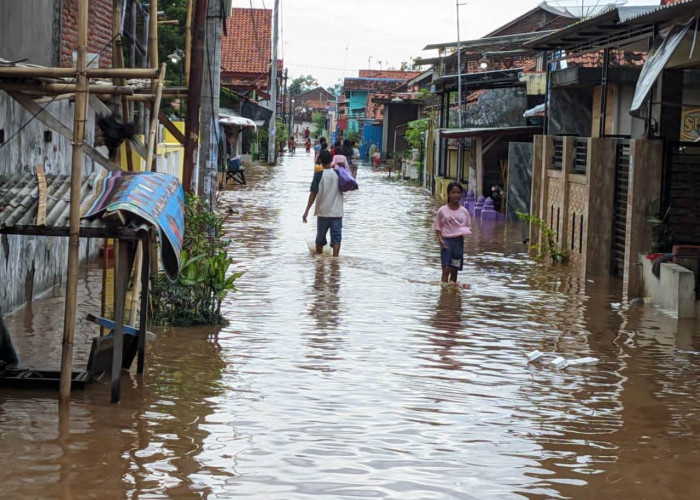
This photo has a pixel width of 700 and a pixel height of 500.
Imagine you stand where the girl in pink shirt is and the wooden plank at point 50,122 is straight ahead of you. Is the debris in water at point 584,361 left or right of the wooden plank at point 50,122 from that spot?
left

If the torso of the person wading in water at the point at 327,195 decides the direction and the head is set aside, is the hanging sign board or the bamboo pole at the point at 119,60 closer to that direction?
the hanging sign board

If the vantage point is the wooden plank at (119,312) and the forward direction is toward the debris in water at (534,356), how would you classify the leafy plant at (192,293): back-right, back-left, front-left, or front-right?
front-left

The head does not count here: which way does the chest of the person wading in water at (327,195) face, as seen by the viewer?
away from the camera

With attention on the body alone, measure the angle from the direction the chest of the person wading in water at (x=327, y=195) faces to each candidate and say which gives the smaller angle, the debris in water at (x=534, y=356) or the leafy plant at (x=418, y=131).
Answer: the leafy plant

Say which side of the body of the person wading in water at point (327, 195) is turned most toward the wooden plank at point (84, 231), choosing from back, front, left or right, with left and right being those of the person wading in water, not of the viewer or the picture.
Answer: back

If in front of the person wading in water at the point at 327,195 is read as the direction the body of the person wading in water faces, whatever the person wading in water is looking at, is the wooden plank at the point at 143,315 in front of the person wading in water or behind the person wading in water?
behind

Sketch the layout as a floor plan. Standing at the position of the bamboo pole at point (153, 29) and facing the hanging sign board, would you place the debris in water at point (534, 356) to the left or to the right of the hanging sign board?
right

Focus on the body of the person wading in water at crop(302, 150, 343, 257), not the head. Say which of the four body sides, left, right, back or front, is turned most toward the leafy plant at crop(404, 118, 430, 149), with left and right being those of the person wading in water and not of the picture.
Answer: front

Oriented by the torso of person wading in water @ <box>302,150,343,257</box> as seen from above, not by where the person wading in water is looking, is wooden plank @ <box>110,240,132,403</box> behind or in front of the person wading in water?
behind

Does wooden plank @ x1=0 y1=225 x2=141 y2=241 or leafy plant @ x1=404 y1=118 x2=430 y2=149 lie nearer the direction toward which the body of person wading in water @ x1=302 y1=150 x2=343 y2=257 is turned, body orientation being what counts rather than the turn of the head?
the leafy plant

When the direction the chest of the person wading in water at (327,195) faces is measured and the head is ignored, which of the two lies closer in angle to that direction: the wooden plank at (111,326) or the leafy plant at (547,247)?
the leafy plant

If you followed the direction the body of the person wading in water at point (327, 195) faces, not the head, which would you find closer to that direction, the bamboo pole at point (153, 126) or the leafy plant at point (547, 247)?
the leafy plant
